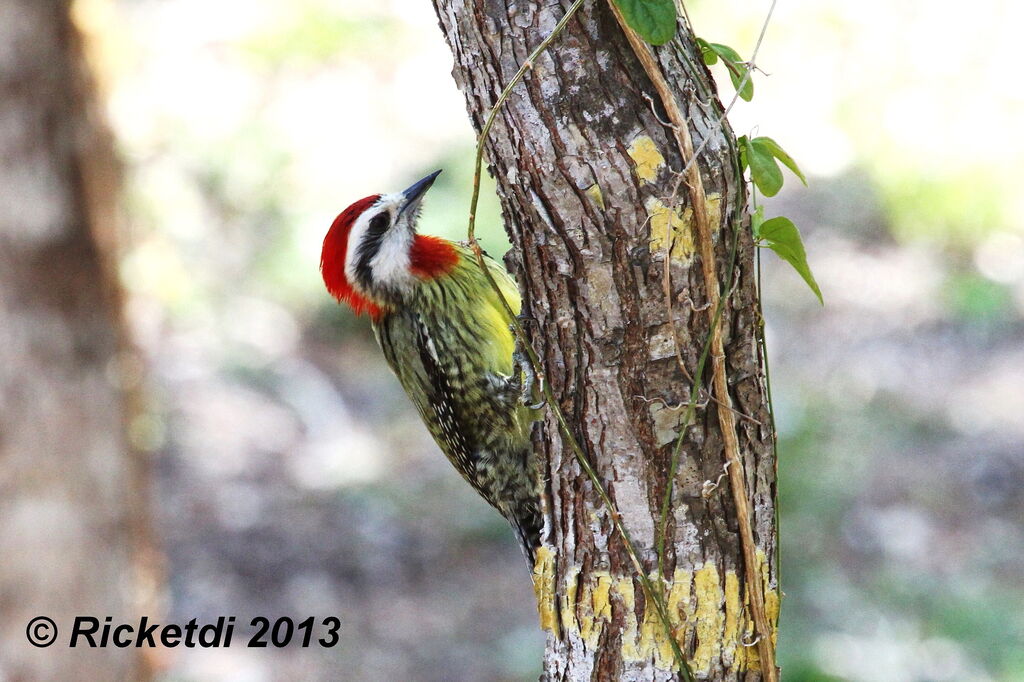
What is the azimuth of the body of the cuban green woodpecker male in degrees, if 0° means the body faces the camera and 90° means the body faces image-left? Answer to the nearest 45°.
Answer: approximately 270°

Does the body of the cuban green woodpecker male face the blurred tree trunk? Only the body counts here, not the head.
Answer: no

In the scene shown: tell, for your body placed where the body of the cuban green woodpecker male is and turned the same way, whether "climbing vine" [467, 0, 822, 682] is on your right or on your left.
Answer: on your right

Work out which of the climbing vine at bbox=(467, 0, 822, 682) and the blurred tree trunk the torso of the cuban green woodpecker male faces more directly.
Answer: the climbing vine
